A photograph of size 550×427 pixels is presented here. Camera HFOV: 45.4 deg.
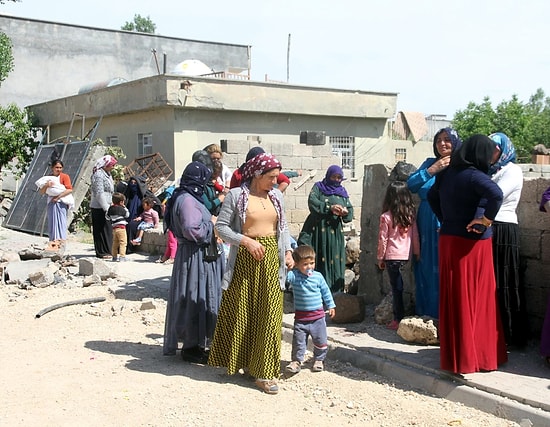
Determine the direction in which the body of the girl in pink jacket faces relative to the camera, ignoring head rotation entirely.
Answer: away from the camera

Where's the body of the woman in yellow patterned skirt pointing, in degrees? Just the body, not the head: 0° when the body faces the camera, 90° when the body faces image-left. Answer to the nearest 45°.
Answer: approximately 315°

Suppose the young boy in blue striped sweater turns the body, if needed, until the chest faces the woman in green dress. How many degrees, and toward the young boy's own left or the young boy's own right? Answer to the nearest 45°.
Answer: approximately 180°

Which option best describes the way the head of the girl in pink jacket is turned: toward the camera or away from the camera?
away from the camera

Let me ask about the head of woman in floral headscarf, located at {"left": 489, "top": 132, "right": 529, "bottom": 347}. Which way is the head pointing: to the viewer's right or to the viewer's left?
to the viewer's left

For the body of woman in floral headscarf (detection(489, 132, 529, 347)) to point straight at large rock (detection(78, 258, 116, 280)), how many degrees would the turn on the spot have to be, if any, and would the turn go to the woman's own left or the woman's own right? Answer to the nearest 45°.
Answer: approximately 45° to the woman's own right

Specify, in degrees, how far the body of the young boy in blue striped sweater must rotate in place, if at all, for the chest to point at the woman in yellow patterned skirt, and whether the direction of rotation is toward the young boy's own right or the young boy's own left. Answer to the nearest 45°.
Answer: approximately 45° to the young boy's own right

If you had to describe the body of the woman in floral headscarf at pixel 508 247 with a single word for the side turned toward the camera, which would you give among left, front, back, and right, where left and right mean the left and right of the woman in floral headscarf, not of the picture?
left

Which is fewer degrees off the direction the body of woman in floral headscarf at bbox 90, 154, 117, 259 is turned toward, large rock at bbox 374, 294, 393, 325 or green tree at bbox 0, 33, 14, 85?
the large rock
